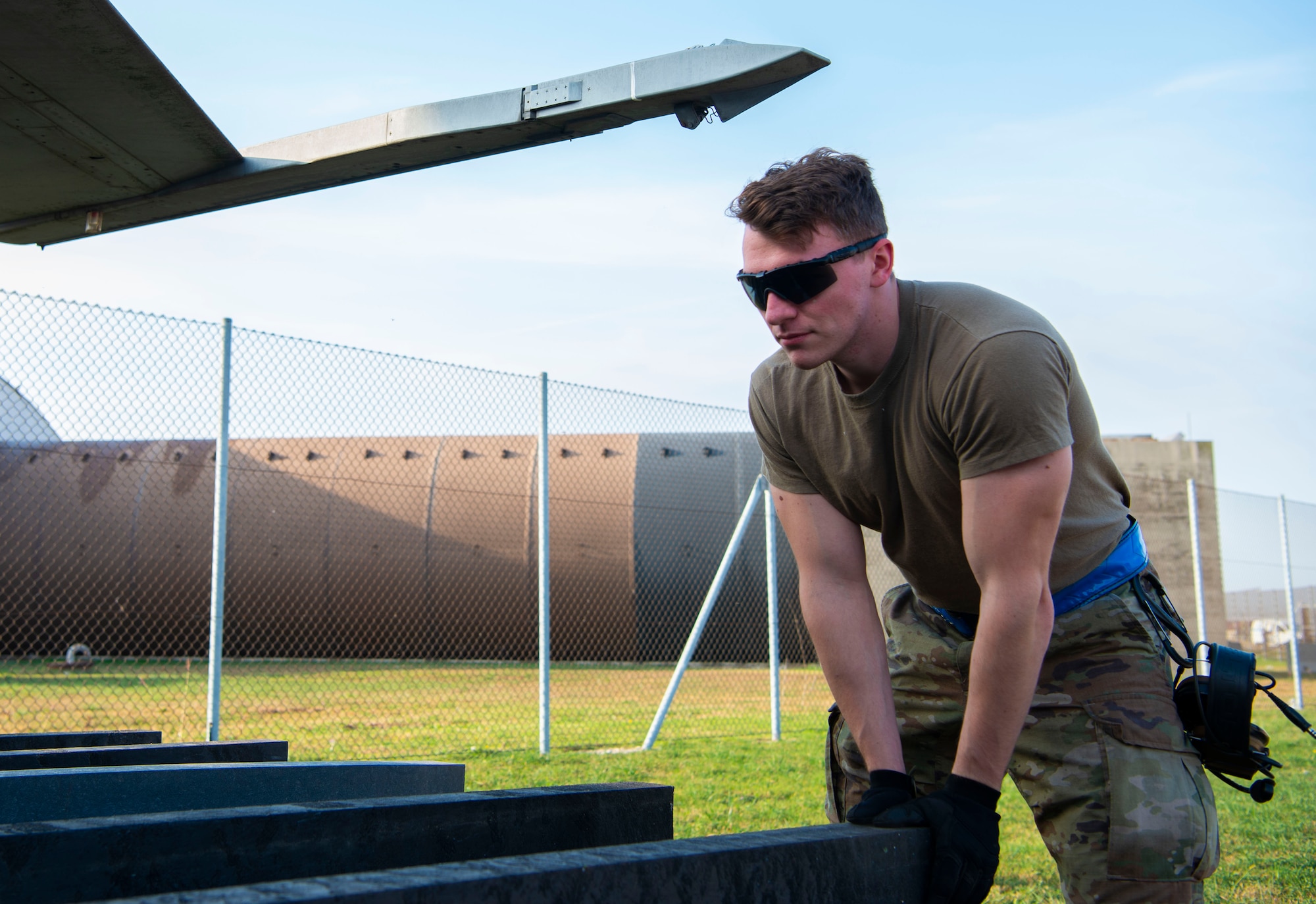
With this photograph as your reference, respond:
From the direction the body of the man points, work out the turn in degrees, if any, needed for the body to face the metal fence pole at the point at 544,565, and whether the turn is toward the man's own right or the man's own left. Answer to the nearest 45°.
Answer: approximately 90° to the man's own right

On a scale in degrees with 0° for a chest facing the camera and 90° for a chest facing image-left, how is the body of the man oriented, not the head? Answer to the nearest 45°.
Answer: approximately 45°

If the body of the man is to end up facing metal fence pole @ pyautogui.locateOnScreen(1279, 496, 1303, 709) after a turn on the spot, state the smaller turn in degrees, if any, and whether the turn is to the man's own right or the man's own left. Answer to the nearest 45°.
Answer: approximately 135° to the man's own right

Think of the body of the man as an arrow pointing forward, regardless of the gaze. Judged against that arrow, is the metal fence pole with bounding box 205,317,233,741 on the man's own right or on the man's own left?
on the man's own right
